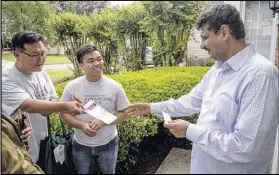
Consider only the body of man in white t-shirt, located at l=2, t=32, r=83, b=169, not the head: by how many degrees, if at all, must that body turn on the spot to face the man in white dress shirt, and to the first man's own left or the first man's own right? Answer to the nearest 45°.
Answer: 0° — they already face them

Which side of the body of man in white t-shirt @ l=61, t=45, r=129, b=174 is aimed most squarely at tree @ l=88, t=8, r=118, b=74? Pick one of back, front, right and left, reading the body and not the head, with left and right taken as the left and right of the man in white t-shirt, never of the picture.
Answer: back

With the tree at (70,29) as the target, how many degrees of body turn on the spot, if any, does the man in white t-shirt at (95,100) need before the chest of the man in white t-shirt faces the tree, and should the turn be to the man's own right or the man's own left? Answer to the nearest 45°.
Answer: approximately 180°

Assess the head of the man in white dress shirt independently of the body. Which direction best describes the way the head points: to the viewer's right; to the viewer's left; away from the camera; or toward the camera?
to the viewer's left

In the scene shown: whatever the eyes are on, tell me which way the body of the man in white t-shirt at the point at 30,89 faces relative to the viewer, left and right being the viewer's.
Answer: facing the viewer and to the right of the viewer

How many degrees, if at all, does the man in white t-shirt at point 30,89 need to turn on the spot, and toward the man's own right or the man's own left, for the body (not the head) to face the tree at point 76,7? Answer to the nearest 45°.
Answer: approximately 135° to the man's own left

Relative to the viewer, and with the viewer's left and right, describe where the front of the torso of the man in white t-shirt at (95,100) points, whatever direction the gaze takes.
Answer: facing the viewer

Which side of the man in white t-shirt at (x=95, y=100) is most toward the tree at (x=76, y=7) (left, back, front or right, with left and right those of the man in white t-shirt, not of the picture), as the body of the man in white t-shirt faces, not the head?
back

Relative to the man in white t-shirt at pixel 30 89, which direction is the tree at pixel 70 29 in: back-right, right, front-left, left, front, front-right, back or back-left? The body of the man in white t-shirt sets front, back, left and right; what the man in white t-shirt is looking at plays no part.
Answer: back-left

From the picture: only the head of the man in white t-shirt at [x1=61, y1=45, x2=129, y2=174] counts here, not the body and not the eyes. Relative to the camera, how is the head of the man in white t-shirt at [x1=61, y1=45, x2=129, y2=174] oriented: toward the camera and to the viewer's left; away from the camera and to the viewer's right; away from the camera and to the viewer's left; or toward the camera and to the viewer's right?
toward the camera and to the viewer's right

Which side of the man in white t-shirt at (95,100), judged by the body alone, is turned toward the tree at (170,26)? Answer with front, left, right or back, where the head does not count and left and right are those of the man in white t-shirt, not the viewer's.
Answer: back

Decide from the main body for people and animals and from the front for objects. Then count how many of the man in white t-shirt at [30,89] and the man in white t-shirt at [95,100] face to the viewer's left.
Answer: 0

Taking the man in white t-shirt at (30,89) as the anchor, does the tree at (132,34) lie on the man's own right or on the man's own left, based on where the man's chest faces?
on the man's own left

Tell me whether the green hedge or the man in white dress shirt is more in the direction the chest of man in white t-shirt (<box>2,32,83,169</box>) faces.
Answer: the man in white dress shirt

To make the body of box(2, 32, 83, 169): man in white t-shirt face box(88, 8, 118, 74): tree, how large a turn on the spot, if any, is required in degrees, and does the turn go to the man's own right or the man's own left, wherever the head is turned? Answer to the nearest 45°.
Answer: approximately 135° to the man's own left
